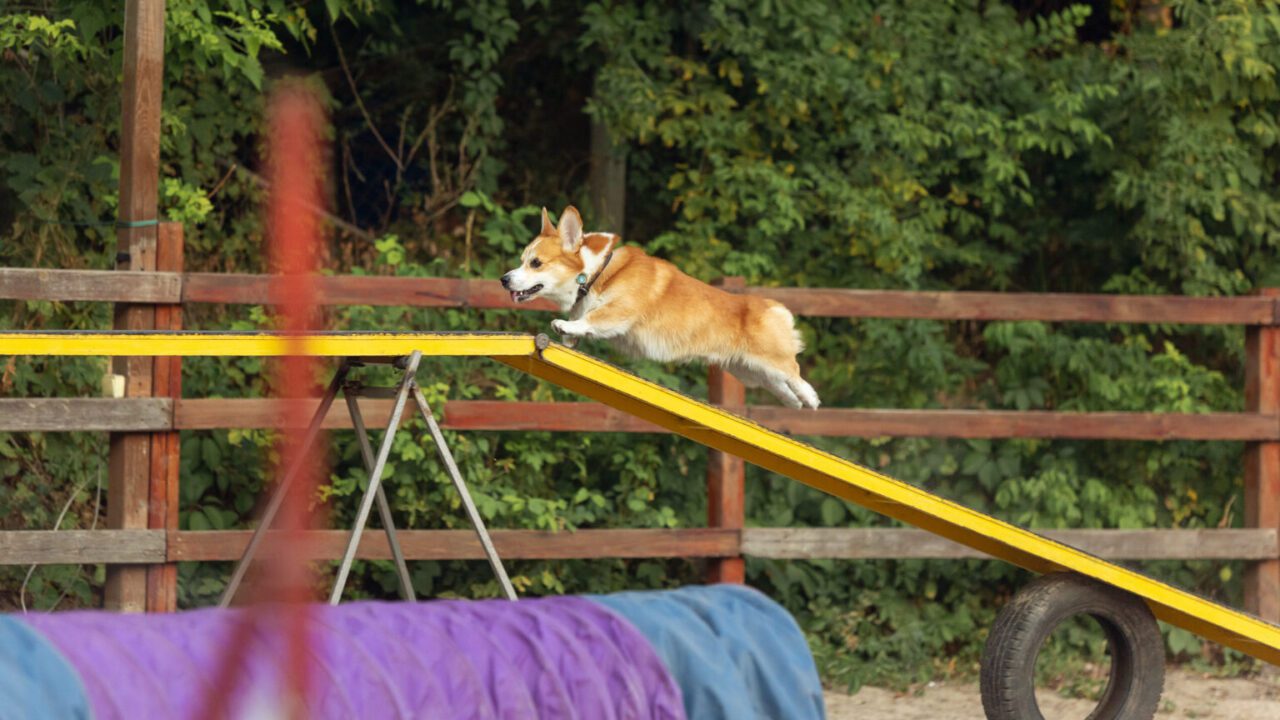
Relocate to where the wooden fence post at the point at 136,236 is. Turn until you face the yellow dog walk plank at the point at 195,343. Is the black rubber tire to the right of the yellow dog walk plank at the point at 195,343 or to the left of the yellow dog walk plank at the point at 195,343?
left

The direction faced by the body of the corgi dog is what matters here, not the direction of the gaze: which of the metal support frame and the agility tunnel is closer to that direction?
the metal support frame

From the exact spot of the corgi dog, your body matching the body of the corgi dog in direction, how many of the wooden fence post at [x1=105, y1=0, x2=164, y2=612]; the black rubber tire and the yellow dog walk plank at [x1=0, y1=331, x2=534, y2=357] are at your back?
1

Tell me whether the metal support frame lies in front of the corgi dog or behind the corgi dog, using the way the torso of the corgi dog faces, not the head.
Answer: in front

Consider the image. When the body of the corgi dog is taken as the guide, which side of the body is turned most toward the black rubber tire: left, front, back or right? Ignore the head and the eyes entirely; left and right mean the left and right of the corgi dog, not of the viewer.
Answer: back

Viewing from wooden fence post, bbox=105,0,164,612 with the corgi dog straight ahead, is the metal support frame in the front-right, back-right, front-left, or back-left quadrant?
front-right

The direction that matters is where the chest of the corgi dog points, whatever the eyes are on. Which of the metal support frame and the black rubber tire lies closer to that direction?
the metal support frame

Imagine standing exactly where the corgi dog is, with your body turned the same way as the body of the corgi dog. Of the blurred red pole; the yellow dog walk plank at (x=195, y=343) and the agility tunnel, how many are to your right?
0

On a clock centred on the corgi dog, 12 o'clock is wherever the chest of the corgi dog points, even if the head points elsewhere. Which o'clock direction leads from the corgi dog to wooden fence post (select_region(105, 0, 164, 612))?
The wooden fence post is roughly at 1 o'clock from the corgi dog.

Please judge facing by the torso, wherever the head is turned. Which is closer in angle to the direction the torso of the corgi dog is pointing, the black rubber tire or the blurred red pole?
the blurred red pole

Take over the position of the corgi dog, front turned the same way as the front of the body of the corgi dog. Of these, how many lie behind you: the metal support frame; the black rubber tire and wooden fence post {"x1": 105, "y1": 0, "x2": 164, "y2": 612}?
1

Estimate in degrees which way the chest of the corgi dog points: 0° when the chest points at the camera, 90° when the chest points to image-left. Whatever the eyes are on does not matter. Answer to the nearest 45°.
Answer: approximately 90°

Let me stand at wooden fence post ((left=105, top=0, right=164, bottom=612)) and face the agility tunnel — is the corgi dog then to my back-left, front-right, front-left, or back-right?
front-left

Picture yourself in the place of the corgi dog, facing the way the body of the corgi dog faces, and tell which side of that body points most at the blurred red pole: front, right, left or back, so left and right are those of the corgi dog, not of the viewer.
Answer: left

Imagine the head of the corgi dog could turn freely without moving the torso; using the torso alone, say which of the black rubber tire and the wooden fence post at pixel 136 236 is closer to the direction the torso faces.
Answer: the wooden fence post

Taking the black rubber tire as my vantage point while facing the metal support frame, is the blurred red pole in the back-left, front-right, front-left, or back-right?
front-left

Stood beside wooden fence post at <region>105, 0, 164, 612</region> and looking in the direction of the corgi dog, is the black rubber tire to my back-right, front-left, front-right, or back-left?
front-left

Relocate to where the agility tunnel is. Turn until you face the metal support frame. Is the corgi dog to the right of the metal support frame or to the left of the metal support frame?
right
